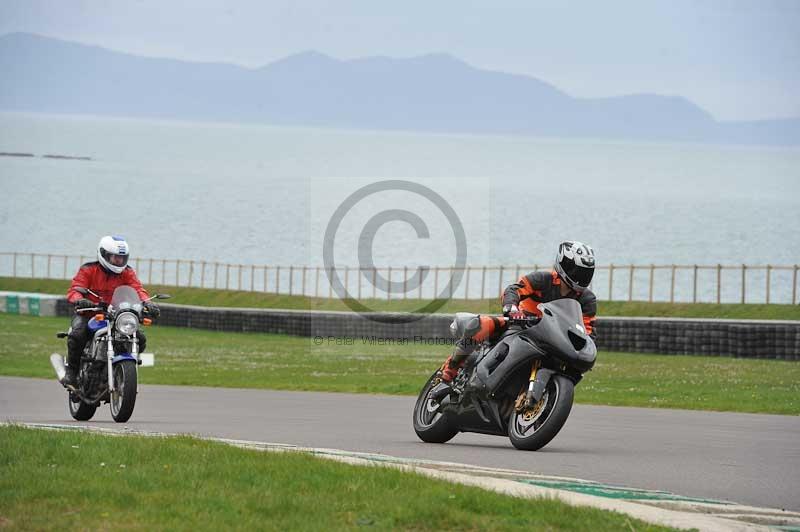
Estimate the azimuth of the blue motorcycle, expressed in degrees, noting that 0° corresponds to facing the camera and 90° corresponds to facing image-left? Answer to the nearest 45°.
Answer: approximately 315°

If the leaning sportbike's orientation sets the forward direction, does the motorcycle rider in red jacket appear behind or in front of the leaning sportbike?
behind

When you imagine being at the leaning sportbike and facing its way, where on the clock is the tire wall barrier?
The tire wall barrier is roughly at 8 o'clock from the leaning sportbike.

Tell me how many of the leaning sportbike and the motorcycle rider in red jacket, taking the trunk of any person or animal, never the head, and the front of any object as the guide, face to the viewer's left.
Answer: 0

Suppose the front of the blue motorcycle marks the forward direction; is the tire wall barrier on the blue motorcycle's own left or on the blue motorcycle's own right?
on the blue motorcycle's own left

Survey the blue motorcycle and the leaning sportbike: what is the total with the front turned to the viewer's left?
0
